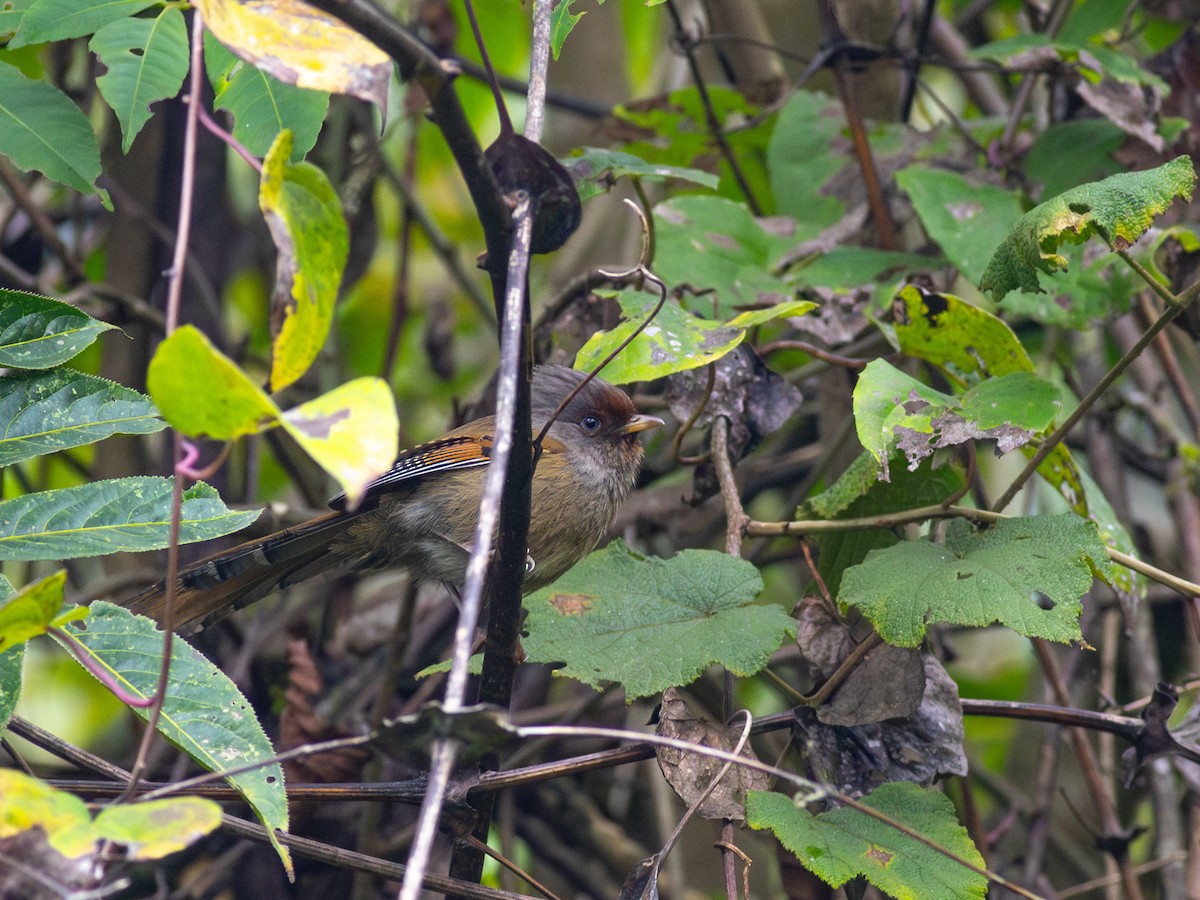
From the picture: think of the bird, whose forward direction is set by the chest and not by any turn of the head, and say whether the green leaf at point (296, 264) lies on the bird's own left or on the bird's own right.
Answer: on the bird's own right

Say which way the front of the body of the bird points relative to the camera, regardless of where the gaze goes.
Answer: to the viewer's right

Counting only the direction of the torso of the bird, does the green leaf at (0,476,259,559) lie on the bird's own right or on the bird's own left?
on the bird's own right
